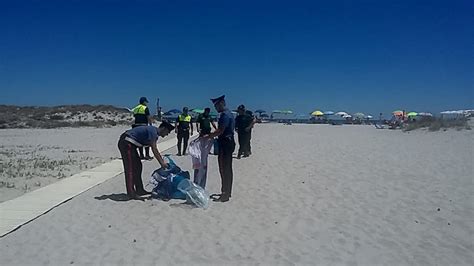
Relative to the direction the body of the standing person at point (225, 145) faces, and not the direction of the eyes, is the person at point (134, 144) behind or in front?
in front

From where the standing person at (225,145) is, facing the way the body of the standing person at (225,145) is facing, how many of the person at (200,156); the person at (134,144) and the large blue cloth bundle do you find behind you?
0

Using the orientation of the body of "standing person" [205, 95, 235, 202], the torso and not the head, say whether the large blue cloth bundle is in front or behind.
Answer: in front

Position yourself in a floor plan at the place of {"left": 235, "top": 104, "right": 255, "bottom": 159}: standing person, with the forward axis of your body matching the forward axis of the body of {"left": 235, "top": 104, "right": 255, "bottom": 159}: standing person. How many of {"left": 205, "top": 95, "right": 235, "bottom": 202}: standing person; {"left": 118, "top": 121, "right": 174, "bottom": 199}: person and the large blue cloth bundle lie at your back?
0

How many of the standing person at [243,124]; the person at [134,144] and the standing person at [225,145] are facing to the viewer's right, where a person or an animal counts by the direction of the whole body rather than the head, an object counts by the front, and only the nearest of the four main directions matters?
1

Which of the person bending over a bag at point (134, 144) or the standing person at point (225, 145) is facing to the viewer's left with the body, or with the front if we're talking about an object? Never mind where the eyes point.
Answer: the standing person at point (225, 145)

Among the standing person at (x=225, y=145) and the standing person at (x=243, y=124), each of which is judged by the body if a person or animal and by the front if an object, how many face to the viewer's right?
0

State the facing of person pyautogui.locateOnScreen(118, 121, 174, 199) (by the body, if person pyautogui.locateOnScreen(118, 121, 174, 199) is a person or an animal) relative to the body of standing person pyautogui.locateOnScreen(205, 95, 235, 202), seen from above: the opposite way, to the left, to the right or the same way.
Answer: the opposite way

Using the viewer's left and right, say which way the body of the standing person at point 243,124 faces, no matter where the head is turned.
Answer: facing the viewer and to the left of the viewer

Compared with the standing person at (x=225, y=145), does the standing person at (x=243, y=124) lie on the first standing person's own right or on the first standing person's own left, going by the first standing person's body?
on the first standing person's own right

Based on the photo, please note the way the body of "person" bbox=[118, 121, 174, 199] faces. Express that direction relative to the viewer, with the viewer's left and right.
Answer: facing to the right of the viewer

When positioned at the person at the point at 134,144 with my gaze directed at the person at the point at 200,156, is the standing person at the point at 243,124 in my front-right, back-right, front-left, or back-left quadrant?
front-left

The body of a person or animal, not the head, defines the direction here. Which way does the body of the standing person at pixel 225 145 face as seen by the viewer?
to the viewer's left
